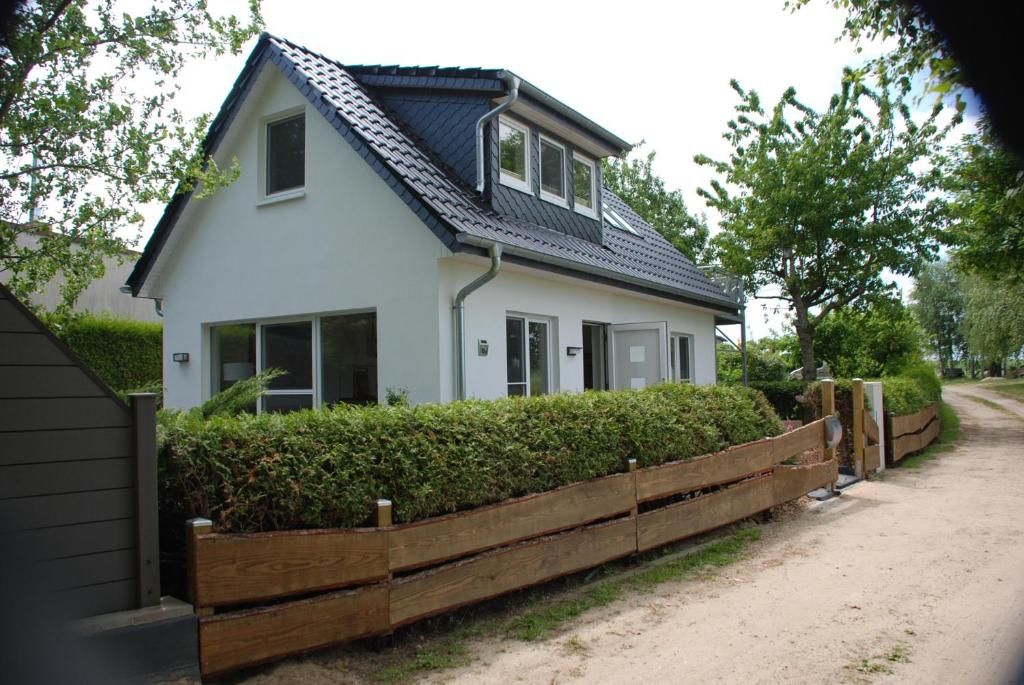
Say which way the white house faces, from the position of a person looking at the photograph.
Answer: facing the viewer and to the right of the viewer

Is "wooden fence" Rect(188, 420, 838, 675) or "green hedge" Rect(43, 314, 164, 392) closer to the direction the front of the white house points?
the wooden fence

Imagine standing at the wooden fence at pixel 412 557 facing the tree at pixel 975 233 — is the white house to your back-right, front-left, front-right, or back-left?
front-left

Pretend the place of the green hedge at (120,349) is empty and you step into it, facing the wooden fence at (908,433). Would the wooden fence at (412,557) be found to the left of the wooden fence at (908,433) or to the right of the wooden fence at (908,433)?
right

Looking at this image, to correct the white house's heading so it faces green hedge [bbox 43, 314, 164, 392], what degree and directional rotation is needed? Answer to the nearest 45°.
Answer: approximately 180°

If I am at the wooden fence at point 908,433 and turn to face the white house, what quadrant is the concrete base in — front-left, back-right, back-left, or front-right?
front-left

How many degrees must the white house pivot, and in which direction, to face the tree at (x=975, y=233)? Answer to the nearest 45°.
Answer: approximately 90° to its left

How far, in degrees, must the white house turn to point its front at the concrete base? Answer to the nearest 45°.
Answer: approximately 45° to its right

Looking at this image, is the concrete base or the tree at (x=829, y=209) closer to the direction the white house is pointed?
the concrete base
